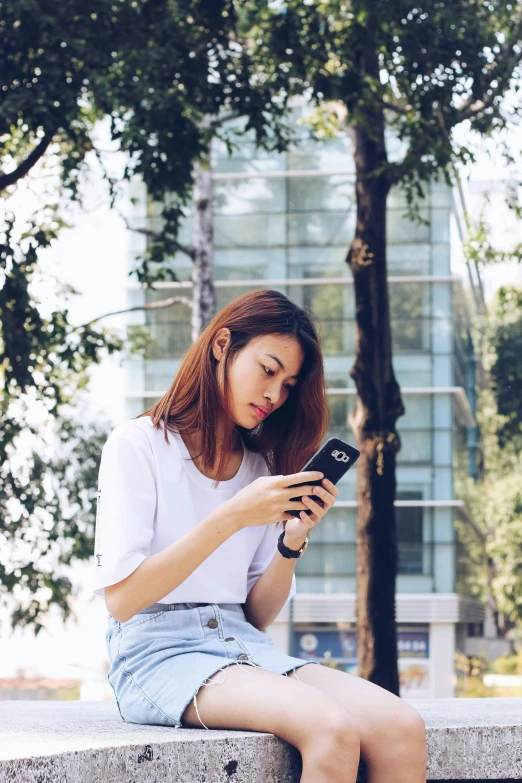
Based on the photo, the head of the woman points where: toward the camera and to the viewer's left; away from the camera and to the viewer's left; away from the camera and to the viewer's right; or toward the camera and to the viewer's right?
toward the camera and to the viewer's right

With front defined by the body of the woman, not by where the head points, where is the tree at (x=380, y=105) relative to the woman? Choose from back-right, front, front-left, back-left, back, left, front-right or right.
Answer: back-left

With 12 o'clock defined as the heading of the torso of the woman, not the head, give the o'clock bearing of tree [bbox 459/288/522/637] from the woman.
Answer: The tree is roughly at 8 o'clock from the woman.

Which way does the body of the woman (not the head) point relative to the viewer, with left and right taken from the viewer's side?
facing the viewer and to the right of the viewer
